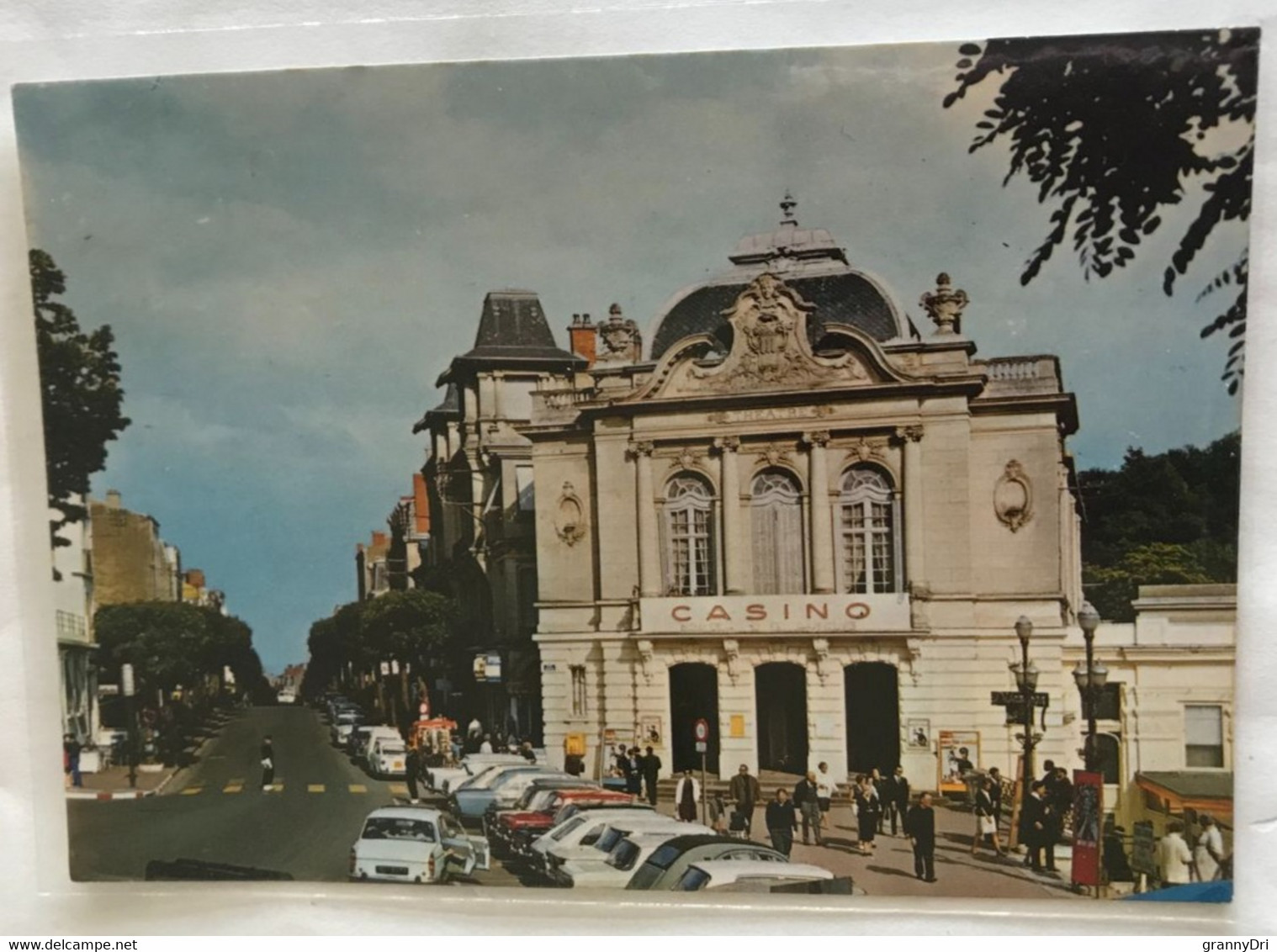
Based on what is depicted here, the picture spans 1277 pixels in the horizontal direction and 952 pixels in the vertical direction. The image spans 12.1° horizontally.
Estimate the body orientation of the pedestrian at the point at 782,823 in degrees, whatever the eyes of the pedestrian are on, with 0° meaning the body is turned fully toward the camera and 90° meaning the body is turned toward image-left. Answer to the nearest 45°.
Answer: approximately 0°

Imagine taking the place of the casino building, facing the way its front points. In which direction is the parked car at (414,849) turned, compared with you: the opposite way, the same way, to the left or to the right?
the opposite way

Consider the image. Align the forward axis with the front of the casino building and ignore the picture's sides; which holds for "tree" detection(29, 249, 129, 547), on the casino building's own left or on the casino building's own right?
on the casino building's own right
